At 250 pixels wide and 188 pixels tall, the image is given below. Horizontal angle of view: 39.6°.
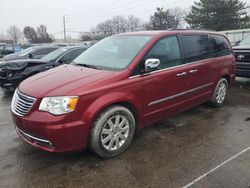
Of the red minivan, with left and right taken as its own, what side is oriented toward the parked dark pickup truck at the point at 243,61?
back

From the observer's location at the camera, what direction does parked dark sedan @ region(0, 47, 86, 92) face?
facing the viewer and to the left of the viewer

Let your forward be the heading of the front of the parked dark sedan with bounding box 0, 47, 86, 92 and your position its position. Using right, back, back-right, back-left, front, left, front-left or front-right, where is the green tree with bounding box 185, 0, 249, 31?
back

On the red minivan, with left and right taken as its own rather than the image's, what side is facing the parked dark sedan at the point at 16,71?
right

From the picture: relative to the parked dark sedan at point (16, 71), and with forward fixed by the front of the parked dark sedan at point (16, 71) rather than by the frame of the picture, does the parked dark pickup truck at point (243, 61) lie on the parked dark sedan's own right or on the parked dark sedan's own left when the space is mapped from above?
on the parked dark sedan's own left

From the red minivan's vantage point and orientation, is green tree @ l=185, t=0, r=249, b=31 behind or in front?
behind

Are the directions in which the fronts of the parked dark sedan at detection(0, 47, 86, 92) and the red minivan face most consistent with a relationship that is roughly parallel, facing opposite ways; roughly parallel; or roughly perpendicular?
roughly parallel

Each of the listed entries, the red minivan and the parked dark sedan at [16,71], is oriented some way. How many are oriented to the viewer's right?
0
